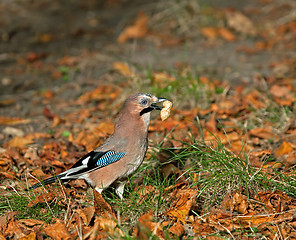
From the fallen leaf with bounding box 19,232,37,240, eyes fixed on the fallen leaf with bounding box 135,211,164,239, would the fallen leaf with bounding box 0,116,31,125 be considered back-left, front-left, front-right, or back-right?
back-left

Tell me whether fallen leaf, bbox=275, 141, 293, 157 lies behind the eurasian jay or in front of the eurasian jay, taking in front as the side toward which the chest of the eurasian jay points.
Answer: in front

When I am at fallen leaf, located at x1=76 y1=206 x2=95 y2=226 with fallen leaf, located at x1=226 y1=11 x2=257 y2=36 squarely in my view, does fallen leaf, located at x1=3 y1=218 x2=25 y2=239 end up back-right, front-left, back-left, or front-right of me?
back-left

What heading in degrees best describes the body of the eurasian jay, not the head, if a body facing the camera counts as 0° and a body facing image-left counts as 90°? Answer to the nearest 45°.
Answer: approximately 270°

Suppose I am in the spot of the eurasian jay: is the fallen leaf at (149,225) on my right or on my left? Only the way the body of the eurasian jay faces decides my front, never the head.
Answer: on my right

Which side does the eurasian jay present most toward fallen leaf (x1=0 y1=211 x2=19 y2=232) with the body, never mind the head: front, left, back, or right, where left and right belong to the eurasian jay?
back

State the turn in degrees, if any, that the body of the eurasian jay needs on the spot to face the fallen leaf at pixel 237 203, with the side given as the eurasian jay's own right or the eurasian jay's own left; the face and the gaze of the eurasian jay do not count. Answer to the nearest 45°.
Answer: approximately 45° to the eurasian jay's own right

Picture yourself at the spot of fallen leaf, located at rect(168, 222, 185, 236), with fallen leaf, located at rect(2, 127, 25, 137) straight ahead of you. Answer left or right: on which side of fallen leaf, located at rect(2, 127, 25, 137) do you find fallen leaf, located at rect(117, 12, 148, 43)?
right

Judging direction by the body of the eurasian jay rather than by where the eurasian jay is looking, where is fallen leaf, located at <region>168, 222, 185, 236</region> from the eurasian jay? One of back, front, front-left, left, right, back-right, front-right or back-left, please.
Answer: right

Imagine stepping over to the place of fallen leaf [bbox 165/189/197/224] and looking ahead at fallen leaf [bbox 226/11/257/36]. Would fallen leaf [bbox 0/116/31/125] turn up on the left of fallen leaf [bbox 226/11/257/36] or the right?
left

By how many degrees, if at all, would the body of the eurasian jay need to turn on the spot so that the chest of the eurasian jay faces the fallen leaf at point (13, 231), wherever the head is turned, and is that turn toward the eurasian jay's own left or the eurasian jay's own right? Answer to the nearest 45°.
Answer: approximately 180°
